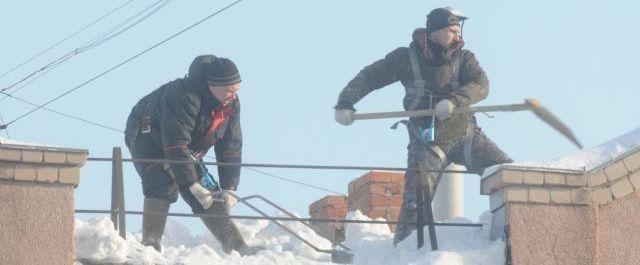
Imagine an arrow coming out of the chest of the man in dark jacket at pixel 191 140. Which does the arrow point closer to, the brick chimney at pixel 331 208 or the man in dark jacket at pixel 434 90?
the man in dark jacket

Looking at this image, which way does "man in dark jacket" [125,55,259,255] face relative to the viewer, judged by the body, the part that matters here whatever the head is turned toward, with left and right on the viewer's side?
facing the viewer and to the right of the viewer

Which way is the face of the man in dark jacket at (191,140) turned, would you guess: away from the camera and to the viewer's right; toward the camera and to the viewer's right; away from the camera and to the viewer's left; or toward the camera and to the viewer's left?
toward the camera and to the viewer's right
